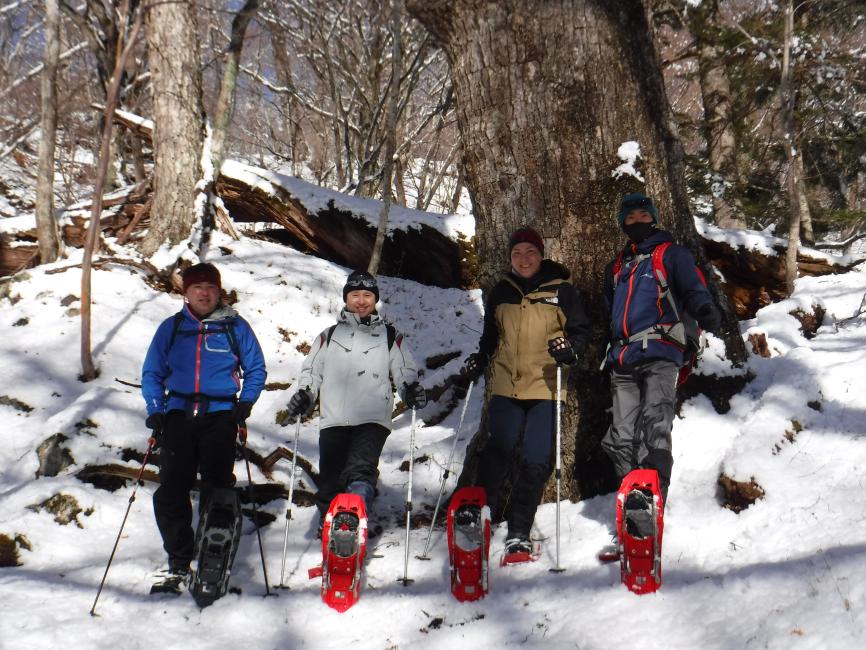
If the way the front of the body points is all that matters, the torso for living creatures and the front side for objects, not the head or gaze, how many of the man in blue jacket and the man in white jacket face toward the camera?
2

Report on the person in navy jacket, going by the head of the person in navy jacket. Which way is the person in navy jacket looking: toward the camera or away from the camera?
toward the camera

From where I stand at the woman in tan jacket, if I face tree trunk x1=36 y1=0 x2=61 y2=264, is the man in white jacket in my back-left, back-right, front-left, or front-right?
front-left

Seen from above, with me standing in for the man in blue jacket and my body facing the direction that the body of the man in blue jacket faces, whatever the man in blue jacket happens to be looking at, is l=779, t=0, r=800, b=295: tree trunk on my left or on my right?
on my left

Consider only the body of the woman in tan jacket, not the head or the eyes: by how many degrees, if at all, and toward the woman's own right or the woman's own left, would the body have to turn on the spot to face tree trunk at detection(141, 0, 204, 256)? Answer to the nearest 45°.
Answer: approximately 135° to the woman's own right

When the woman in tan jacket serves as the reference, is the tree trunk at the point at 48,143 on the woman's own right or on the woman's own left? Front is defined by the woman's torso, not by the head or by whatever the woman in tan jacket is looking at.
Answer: on the woman's own right

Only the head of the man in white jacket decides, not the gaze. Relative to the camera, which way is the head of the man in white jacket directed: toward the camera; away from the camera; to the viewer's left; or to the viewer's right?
toward the camera

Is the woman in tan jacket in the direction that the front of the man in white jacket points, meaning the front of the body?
no

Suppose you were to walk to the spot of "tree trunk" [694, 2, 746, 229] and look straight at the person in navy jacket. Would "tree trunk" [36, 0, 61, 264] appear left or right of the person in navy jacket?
right

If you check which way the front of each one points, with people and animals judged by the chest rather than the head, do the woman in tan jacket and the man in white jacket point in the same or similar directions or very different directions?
same or similar directions

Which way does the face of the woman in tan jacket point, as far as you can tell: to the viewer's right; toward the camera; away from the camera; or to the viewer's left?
toward the camera

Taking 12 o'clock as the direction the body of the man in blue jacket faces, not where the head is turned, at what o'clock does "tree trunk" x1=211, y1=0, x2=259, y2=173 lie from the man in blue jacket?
The tree trunk is roughly at 6 o'clock from the man in blue jacket.

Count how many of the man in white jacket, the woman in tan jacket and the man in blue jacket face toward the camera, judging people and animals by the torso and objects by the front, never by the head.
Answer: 3

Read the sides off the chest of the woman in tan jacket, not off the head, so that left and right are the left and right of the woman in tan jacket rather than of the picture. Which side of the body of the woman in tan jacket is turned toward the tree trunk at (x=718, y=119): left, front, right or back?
back

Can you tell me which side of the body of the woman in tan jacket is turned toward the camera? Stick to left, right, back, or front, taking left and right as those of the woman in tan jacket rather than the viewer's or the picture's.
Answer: front

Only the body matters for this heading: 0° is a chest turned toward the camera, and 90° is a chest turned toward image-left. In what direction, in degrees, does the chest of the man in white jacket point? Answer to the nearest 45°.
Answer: approximately 0°

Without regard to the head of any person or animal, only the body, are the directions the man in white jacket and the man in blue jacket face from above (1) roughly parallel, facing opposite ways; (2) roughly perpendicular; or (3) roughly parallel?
roughly parallel
